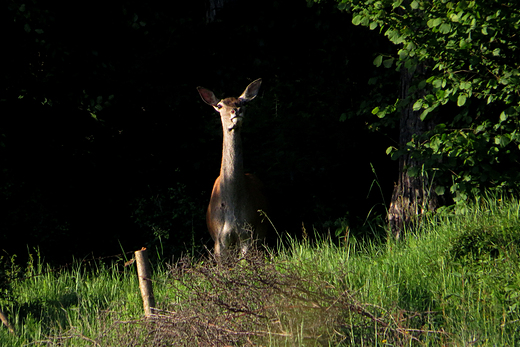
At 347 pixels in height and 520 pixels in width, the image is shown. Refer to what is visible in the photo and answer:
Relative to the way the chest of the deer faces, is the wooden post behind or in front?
in front

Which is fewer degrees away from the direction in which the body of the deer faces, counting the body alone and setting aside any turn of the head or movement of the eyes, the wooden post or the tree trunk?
the wooden post

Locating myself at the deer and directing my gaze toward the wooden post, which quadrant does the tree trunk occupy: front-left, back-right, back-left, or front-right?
back-left

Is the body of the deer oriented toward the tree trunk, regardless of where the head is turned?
no

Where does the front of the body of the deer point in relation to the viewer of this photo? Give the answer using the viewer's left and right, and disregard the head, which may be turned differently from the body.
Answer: facing the viewer

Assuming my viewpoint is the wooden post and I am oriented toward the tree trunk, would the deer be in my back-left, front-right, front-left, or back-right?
front-left

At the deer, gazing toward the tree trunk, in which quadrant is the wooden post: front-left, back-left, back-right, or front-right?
back-right
